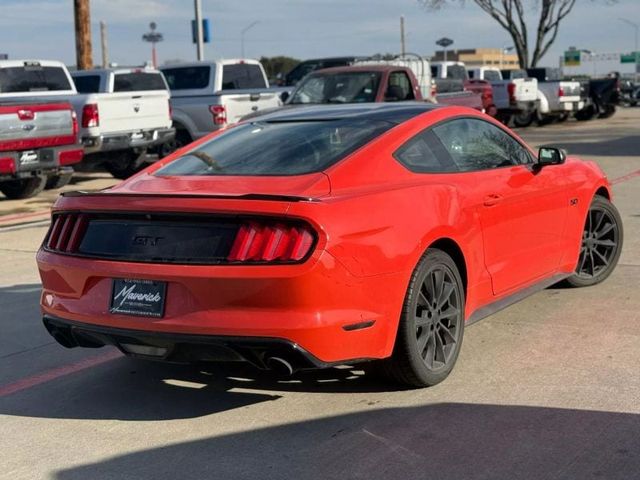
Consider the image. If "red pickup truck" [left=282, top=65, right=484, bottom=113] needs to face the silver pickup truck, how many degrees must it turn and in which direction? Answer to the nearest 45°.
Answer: approximately 90° to its right

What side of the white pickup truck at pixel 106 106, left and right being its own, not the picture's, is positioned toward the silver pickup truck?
right

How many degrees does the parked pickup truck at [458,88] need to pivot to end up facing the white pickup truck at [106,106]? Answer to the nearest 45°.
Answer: approximately 90° to its left

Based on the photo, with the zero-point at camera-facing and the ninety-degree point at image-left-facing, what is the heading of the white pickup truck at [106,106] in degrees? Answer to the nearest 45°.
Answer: approximately 135°

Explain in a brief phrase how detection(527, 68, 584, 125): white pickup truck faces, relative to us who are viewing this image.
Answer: facing away from the viewer and to the left of the viewer
